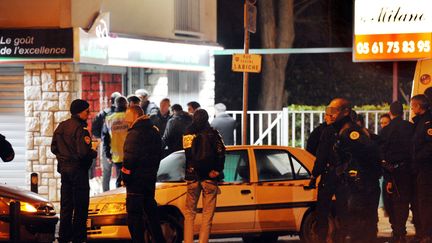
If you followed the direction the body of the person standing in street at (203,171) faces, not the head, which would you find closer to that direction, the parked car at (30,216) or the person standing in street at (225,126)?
the person standing in street

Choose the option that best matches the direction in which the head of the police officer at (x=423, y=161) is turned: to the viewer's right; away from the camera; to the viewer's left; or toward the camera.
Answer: to the viewer's left

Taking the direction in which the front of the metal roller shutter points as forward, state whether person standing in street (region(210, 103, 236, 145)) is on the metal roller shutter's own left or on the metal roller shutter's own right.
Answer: on the metal roller shutter's own left

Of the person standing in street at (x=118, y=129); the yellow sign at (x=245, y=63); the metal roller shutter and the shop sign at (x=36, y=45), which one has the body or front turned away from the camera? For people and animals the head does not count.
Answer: the person standing in street

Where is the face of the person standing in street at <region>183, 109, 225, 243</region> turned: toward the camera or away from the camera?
away from the camera

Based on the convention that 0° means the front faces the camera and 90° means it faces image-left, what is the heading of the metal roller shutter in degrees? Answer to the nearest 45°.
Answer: approximately 0°

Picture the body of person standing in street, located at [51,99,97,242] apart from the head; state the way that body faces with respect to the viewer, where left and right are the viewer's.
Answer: facing away from the viewer and to the right of the viewer

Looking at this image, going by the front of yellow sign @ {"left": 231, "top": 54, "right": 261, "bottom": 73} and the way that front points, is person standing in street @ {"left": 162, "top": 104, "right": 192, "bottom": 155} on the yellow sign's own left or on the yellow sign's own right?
on the yellow sign's own right

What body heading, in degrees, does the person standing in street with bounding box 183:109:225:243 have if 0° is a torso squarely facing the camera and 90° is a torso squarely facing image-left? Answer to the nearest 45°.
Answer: approximately 180°
